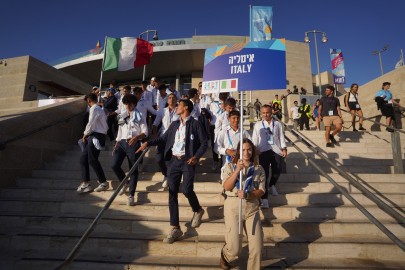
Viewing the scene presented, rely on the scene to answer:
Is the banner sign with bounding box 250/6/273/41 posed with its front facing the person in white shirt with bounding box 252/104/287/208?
yes

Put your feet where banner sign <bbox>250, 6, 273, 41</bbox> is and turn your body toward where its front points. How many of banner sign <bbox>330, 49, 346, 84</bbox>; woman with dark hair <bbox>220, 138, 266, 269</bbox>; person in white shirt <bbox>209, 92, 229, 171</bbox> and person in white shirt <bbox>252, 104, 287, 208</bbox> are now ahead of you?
3

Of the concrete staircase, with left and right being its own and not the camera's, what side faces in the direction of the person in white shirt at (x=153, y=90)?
back

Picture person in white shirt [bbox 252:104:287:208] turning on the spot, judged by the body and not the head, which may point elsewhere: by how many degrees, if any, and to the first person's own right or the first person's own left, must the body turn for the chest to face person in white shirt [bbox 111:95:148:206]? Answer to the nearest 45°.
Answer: approximately 90° to the first person's own right
